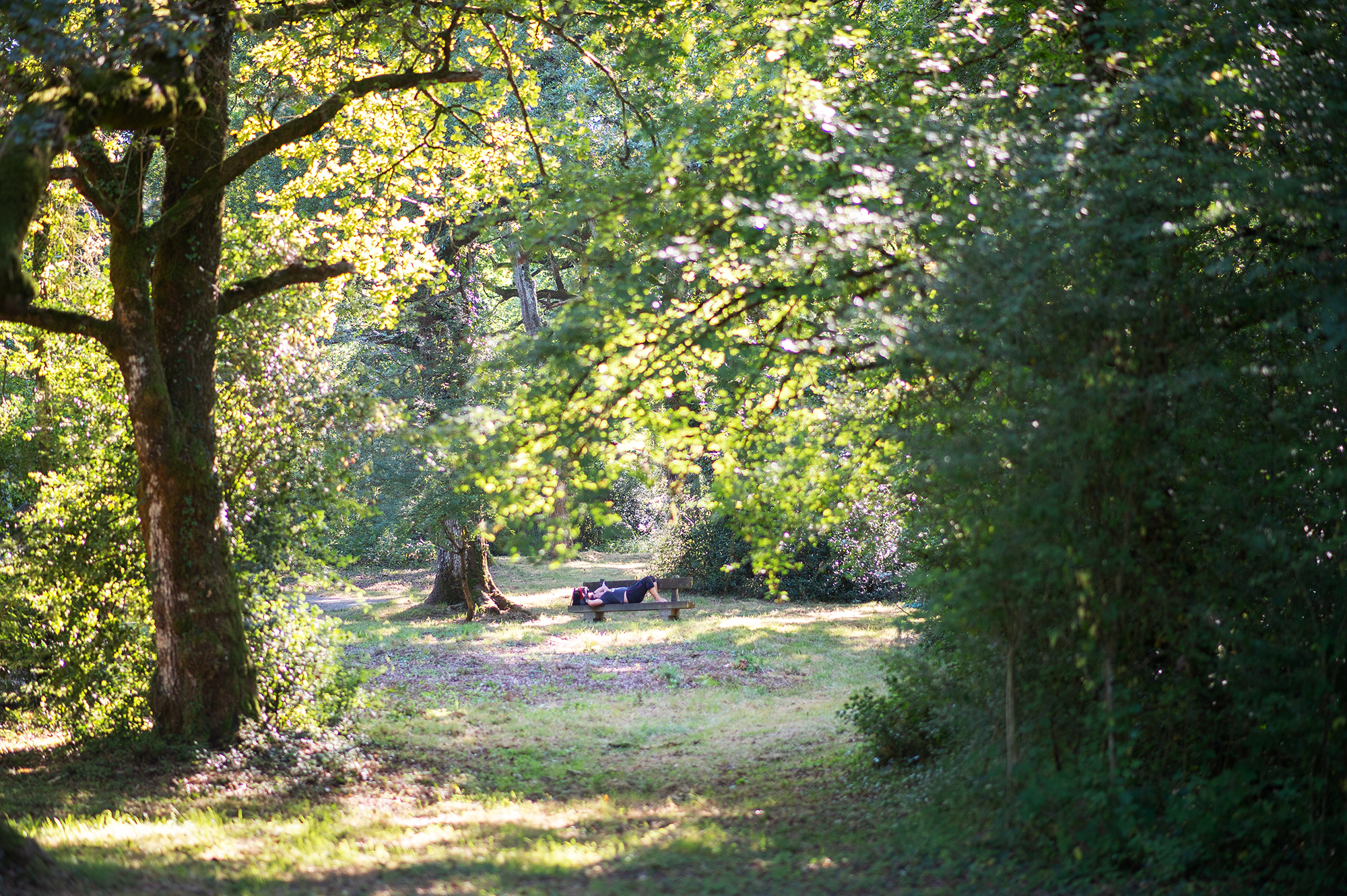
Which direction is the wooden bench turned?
toward the camera

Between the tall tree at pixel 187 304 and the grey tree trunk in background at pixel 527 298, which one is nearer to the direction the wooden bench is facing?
the tall tree

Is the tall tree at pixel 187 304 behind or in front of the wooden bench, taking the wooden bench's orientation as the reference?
in front

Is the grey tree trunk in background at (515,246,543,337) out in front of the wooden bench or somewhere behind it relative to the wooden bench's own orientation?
behind

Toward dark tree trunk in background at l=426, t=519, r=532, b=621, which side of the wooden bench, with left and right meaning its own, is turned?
right
